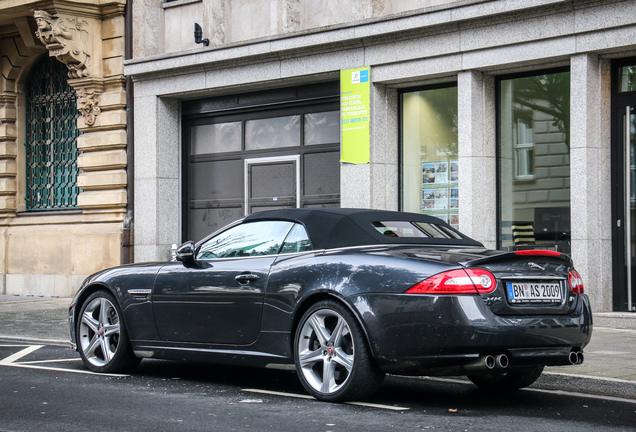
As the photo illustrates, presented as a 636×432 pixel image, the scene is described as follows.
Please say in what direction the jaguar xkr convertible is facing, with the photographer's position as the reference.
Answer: facing away from the viewer and to the left of the viewer

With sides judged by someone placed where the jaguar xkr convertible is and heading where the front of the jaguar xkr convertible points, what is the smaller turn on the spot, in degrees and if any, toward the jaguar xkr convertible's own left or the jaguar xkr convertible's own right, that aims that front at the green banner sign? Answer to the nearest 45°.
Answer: approximately 45° to the jaguar xkr convertible's own right
